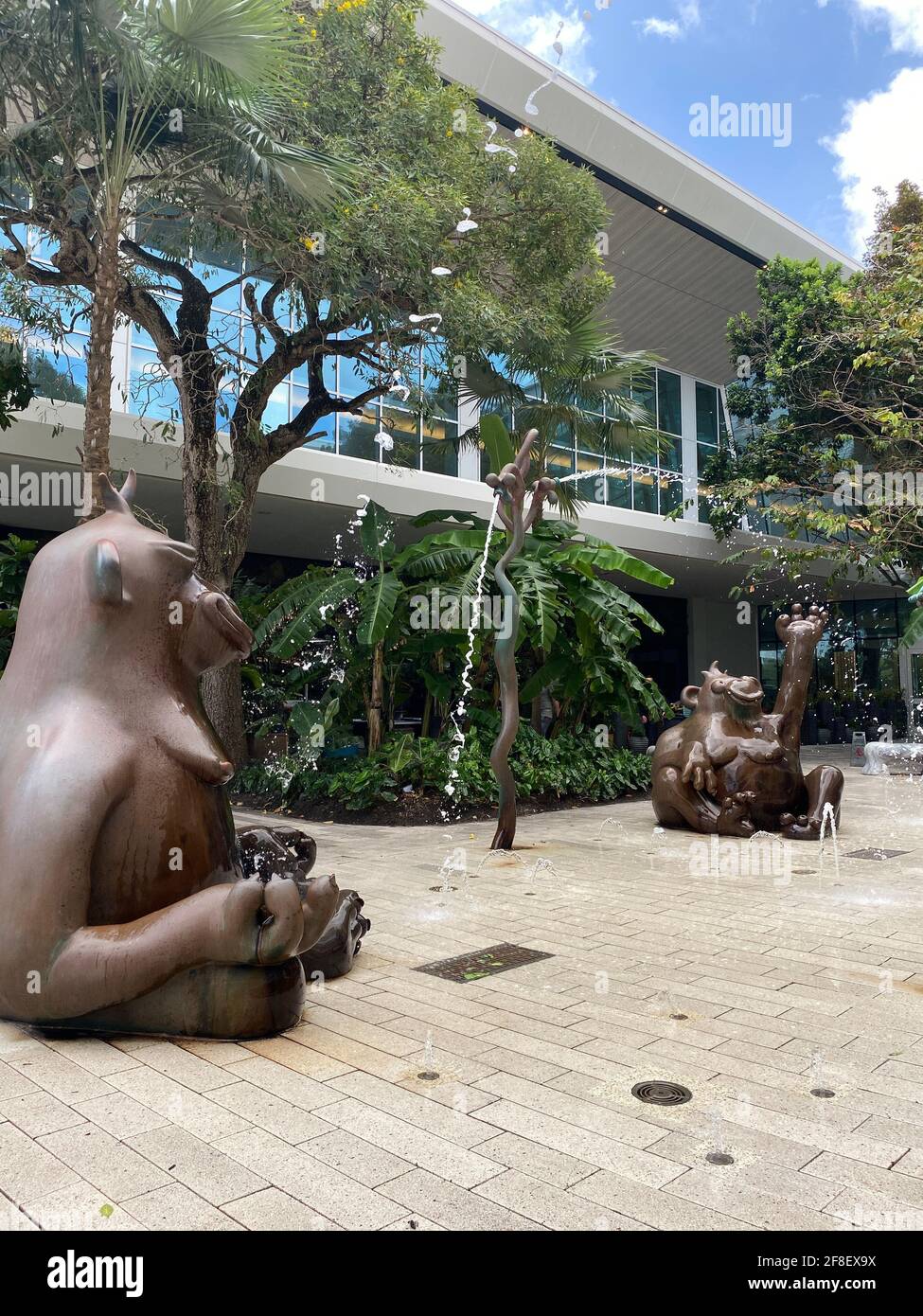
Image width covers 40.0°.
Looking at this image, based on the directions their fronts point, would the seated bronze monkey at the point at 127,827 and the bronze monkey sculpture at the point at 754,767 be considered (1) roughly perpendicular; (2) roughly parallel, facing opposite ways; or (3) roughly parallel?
roughly perpendicular

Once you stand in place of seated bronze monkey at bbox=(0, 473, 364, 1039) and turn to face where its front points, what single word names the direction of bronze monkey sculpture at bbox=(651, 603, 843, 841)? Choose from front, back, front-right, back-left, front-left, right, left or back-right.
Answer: front-left

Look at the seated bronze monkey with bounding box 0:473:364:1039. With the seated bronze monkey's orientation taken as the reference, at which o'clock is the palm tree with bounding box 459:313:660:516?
The palm tree is roughly at 10 o'clock from the seated bronze monkey.

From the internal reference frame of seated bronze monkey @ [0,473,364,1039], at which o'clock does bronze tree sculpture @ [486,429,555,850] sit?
The bronze tree sculpture is roughly at 10 o'clock from the seated bronze monkey.

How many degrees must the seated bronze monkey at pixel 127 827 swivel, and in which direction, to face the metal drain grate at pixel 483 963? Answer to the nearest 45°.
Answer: approximately 45° to its left

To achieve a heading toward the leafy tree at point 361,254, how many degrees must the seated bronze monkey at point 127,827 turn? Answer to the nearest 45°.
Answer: approximately 90° to its left

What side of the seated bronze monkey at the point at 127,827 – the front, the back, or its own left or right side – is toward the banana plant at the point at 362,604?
left

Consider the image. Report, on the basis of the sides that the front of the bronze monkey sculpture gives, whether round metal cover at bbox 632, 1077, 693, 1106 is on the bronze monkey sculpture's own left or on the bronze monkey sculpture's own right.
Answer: on the bronze monkey sculpture's own right

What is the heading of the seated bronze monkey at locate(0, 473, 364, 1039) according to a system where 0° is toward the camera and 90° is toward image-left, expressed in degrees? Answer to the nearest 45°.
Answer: approximately 270°

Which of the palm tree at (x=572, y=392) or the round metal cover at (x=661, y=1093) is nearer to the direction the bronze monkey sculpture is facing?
the round metal cover

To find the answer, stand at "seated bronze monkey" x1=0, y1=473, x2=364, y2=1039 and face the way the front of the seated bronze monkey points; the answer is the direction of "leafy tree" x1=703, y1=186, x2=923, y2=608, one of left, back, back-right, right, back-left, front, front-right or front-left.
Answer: front-left
